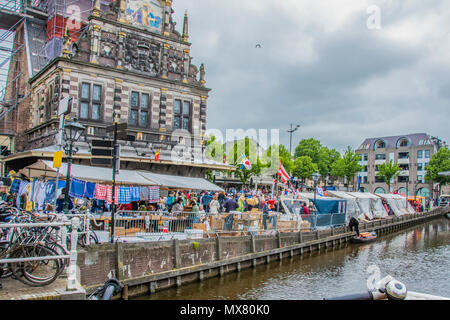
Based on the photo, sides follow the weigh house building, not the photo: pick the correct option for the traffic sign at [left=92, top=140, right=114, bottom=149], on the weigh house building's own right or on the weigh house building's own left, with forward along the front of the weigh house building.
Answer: on the weigh house building's own right

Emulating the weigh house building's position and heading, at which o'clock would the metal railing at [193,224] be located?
The metal railing is roughly at 1 o'clock from the weigh house building.

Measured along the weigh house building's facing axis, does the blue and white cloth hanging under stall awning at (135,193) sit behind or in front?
in front

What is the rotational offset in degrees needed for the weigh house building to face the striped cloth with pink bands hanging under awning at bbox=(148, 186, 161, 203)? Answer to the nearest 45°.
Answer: approximately 45° to its right

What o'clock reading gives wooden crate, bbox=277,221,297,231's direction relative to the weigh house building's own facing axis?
The wooden crate is roughly at 12 o'clock from the weigh house building.

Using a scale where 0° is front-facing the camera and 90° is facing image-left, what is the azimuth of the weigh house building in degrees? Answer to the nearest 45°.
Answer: approximately 315°

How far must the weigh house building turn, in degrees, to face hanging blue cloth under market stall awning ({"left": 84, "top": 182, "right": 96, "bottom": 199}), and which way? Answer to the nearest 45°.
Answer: approximately 45° to its right

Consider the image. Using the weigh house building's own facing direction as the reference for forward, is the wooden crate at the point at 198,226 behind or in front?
in front

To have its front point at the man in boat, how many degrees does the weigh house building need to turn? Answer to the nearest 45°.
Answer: approximately 45° to its left

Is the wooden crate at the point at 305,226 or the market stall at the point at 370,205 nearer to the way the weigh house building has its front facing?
the wooden crate

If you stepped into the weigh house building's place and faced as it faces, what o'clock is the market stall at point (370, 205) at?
The market stall is roughly at 10 o'clock from the weigh house building.
